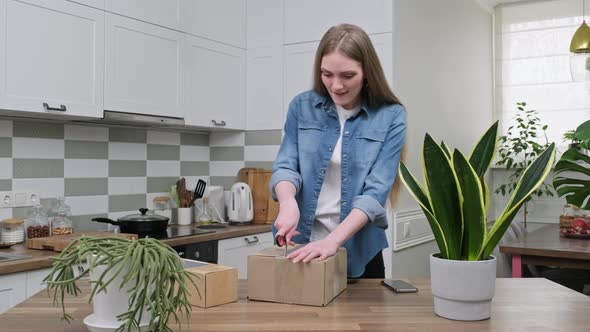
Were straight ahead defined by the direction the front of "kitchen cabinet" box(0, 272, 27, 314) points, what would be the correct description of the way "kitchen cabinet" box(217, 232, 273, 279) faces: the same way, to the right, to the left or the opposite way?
the same way

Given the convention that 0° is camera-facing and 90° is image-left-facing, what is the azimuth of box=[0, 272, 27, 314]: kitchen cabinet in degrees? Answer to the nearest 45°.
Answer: approximately 315°

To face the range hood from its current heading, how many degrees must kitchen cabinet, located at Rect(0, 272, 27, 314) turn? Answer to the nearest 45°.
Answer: approximately 90° to its left

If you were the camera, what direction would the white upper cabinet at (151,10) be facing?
facing the viewer and to the right of the viewer

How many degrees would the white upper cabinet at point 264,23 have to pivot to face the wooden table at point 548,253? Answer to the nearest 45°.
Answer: approximately 90° to its left

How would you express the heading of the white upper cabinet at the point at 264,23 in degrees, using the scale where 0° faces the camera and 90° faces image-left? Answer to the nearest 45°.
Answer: approximately 45°

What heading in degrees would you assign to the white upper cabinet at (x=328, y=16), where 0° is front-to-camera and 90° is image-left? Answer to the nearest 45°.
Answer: approximately 45°

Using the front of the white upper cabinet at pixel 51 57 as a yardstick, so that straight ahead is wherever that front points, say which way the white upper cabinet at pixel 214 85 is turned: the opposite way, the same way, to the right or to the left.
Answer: the same way

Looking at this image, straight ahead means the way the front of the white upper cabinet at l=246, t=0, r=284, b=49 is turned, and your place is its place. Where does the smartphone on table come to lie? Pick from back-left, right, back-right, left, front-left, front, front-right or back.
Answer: front-left

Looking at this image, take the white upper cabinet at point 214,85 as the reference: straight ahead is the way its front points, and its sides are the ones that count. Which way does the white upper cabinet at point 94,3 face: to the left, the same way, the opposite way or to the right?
the same way

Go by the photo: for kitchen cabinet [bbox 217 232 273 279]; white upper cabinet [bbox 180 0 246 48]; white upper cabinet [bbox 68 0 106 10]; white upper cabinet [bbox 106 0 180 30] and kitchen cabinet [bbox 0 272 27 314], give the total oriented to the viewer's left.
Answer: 0

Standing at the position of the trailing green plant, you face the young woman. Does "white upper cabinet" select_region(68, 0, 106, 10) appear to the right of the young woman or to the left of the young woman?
left
